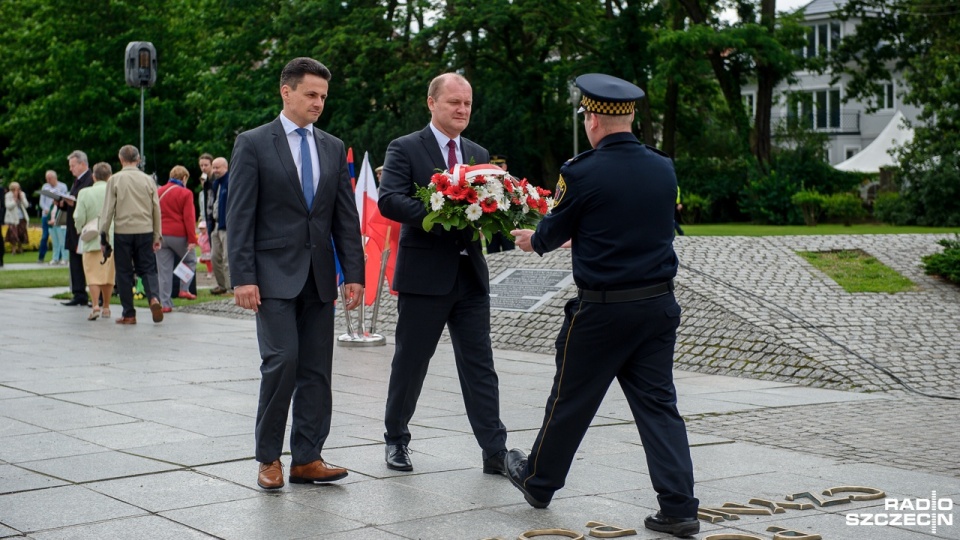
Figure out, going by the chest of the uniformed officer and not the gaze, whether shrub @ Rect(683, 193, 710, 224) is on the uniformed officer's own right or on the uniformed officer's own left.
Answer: on the uniformed officer's own right

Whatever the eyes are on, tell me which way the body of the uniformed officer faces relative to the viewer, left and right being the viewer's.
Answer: facing away from the viewer and to the left of the viewer

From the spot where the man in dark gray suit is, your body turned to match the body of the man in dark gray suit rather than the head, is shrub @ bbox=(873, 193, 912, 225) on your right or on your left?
on your left

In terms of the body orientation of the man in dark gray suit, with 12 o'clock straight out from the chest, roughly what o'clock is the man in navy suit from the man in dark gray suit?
The man in navy suit is roughly at 10 o'clock from the man in dark gray suit.

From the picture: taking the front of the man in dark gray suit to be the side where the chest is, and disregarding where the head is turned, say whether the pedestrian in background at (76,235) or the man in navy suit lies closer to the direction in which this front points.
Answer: the man in navy suit
